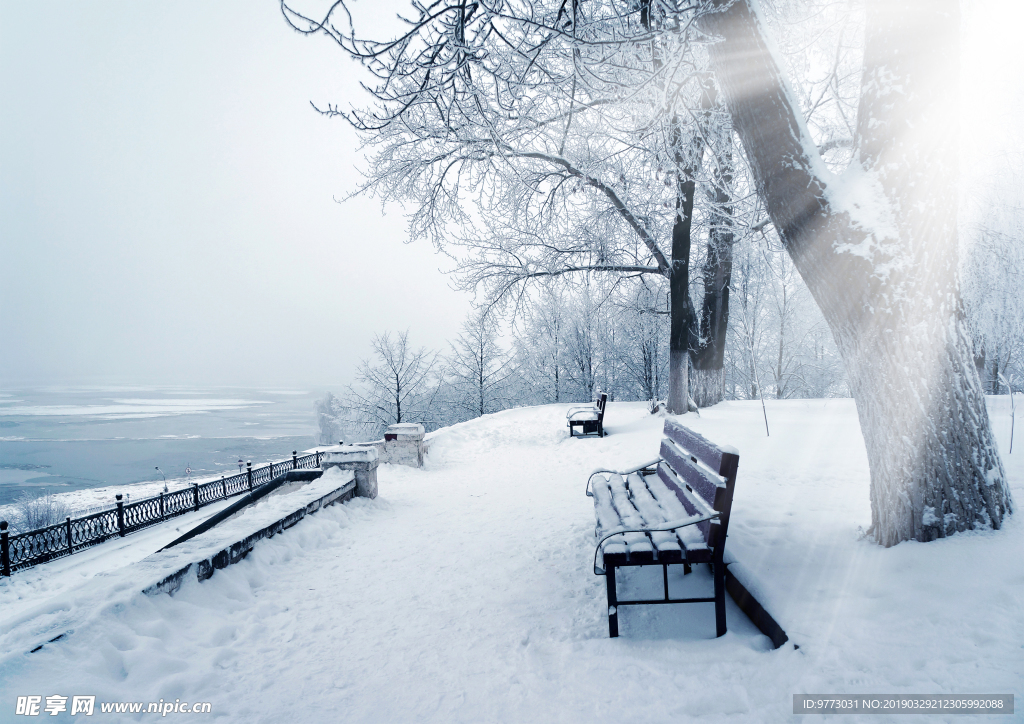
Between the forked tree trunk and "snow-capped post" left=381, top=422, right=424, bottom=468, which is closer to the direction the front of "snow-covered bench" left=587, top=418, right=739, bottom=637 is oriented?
the snow-capped post

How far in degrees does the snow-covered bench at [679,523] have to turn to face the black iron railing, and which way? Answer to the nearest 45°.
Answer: approximately 45° to its right

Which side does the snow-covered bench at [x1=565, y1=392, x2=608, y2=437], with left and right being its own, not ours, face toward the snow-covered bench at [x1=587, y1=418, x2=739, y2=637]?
left

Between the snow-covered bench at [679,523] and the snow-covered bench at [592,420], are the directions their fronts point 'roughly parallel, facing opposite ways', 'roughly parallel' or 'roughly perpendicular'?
roughly parallel

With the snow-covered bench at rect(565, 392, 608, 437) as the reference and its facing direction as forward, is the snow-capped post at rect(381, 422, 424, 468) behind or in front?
in front

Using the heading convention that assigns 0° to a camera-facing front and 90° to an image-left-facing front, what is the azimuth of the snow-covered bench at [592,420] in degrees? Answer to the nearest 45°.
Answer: approximately 90°

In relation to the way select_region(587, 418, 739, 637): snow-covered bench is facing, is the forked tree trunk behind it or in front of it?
behind

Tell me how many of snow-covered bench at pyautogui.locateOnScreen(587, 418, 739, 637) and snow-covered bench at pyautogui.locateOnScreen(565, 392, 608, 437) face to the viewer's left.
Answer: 2

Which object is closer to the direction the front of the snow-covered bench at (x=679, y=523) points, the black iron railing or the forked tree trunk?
the black iron railing

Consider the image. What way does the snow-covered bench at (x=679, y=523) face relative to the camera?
to the viewer's left

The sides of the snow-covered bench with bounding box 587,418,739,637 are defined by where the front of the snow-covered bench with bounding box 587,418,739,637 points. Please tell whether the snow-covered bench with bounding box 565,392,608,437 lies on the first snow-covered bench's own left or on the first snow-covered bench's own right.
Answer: on the first snow-covered bench's own right
